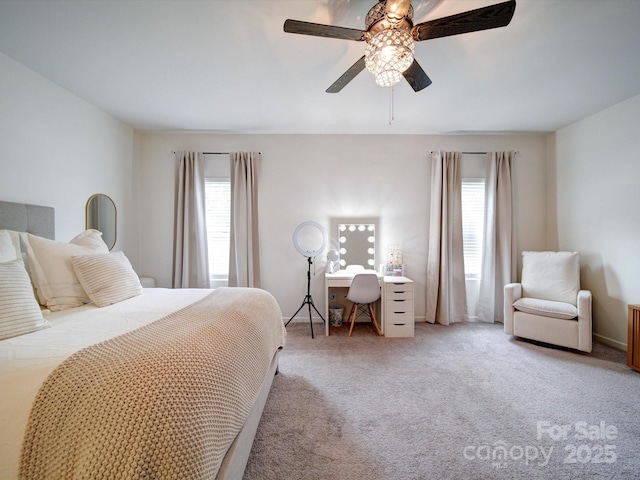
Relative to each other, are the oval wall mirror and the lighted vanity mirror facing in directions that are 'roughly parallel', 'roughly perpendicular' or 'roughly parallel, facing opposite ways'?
roughly perpendicular

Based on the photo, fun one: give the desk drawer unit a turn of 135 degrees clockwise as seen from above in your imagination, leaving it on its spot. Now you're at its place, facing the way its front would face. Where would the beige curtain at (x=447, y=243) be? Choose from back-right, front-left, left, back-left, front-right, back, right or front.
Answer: right

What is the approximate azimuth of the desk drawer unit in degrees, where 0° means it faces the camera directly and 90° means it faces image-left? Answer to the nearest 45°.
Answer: approximately 0°

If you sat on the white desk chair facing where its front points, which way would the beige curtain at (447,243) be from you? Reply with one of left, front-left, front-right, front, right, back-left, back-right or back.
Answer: front-right

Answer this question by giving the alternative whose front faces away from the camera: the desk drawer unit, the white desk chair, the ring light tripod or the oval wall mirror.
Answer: the white desk chair

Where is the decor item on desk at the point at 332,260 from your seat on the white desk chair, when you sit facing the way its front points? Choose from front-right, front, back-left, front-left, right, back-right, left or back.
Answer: front-left

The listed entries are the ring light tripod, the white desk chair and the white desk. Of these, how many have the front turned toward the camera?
2

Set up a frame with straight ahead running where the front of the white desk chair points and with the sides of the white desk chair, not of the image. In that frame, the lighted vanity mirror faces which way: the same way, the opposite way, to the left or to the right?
the opposite way

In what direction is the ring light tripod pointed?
toward the camera

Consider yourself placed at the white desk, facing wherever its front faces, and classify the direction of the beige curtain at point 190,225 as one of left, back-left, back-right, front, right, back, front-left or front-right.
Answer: right

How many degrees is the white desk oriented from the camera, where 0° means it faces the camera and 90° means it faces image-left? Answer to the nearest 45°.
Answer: approximately 0°

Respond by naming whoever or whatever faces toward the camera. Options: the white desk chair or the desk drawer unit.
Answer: the desk drawer unit

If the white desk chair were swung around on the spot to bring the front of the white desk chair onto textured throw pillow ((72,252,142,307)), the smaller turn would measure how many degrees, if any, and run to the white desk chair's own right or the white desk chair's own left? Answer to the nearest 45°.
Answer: approximately 135° to the white desk chair's own left

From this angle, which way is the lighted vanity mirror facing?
toward the camera

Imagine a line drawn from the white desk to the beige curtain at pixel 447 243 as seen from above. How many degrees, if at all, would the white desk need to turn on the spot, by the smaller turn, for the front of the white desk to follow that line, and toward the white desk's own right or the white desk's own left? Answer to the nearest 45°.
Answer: approximately 135° to the white desk's own left

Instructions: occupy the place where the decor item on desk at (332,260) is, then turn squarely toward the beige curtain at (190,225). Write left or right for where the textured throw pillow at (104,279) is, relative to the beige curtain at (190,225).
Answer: left

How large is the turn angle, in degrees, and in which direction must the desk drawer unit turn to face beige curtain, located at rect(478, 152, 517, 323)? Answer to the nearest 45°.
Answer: approximately 135° to its left

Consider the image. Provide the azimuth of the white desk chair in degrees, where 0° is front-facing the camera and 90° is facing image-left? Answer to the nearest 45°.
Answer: approximately 180°

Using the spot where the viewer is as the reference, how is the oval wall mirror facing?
facing the viewer and to the right of the viewer
